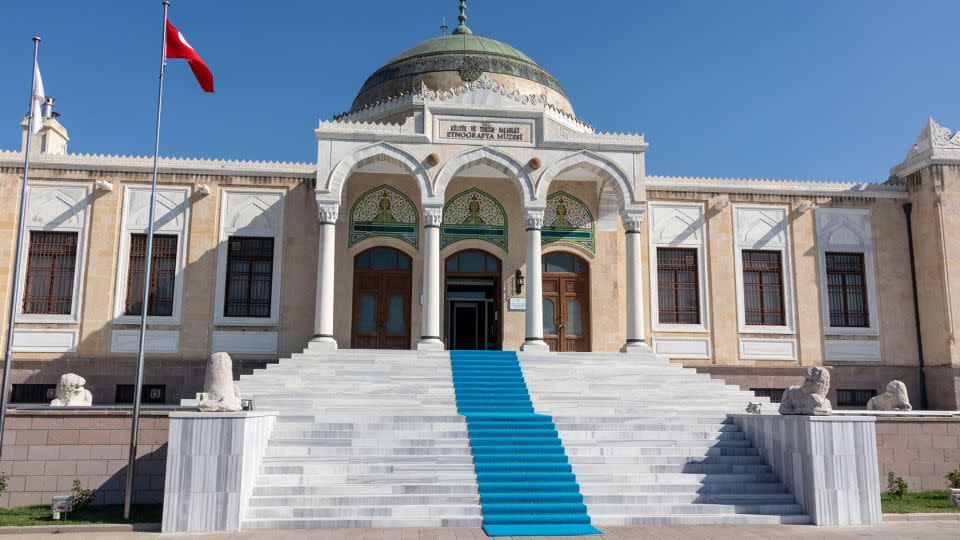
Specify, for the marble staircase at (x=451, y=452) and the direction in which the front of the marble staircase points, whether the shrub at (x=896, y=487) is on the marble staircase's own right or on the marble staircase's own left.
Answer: on the marble staircase's own left

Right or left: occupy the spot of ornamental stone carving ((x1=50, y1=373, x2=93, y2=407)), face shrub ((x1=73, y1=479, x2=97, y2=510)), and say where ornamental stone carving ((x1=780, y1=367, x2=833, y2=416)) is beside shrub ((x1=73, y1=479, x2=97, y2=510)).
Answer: left

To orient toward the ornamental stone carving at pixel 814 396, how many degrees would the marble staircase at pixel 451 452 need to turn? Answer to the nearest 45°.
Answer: approximately 90° to its left

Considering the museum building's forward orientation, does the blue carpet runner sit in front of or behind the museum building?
in front

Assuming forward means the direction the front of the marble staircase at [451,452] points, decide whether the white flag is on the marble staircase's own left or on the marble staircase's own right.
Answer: on the marble staircase's own right

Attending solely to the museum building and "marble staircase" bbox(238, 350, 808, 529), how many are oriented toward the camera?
2

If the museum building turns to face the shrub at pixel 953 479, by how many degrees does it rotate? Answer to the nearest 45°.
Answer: approximately 45° to its left

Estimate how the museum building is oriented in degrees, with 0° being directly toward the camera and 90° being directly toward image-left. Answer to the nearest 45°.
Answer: approximately 0°

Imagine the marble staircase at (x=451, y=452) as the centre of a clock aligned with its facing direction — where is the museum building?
The museum building is roughly at 6 o'clock from the marble staircase.

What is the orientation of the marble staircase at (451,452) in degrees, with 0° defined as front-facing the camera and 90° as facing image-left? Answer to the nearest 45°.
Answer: approximately 0°
